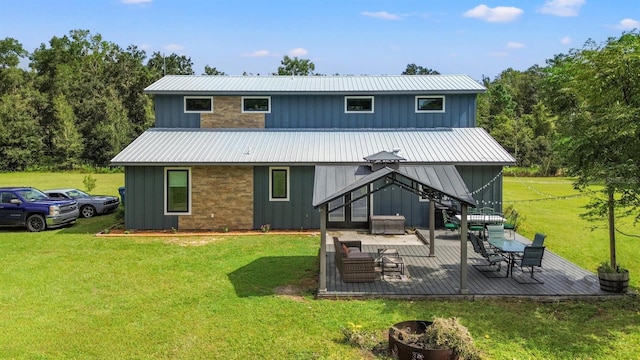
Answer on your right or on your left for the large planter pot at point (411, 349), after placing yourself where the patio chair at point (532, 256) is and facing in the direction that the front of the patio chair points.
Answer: on your left

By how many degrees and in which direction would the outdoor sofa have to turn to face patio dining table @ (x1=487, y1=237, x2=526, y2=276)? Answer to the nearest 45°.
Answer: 0° — it already faces it

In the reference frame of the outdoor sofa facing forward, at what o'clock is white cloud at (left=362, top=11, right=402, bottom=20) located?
The white cloud is roughly at 9 o'clock from the outdoor sofa.

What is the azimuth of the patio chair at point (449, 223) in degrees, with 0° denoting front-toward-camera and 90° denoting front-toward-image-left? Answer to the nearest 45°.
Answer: approximately 270°

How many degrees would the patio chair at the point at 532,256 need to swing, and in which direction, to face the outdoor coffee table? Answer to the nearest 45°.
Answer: approximately 45° to its left

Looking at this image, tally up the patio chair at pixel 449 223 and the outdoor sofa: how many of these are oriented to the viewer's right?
2

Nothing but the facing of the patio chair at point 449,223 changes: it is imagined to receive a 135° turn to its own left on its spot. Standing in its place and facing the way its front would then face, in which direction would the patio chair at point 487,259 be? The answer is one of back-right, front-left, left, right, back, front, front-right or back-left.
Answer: back-left

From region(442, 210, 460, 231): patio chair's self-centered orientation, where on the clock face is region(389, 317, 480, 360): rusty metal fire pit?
The rusty metal fire pit is roughly at 3 o'clock from the patio chair.

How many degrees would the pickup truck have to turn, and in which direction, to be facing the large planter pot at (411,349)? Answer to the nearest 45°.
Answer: approximately 45° to its right

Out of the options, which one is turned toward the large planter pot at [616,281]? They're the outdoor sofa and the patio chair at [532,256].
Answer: the outdoor sofa

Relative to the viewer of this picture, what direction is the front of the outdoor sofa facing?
facing to the right of the viewer

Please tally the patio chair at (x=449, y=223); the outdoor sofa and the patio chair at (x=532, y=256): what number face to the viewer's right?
2

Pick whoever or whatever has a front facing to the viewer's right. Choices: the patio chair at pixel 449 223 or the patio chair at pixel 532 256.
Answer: the patio chair at pixel 449 223
